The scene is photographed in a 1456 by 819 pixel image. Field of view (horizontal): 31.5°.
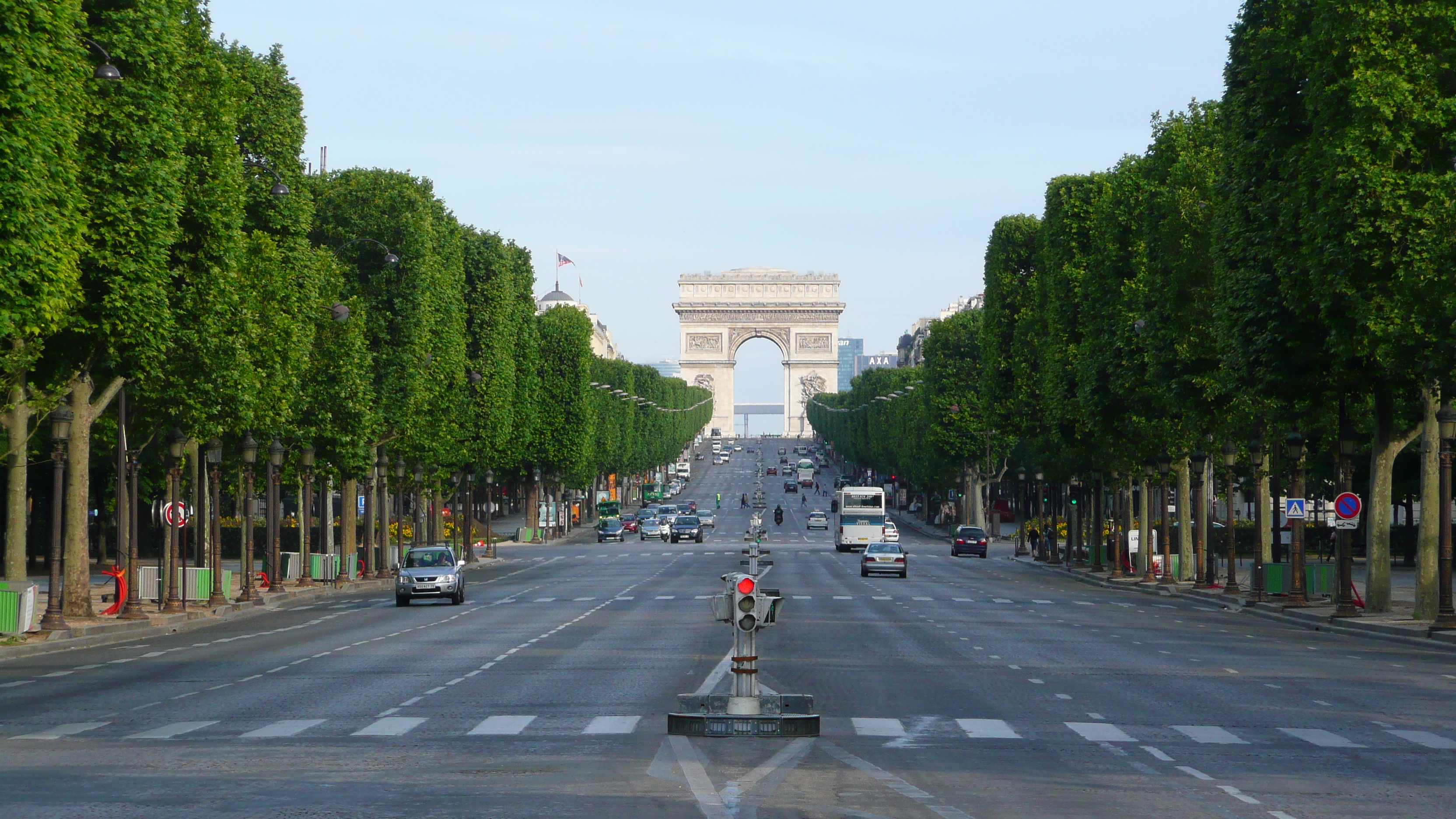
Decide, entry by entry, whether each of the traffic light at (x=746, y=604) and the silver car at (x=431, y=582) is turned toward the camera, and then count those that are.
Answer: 2

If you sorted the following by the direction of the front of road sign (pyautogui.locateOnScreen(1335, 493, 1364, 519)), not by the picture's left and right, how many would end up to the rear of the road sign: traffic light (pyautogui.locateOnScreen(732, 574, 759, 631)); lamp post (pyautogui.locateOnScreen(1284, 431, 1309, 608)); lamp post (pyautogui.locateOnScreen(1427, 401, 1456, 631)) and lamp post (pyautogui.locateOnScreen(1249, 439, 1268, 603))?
2

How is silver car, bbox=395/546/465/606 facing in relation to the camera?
toward the camera

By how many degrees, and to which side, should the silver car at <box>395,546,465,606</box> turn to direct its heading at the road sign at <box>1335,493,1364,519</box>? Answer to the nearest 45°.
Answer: approximately 45° to its left

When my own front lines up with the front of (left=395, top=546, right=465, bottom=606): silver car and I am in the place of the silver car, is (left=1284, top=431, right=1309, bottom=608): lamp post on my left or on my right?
on my left

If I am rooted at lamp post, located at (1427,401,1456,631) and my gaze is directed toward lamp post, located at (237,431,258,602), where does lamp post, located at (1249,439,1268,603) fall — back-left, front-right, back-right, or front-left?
front-right

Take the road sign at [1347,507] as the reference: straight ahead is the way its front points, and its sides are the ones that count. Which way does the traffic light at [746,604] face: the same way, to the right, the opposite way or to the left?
the same way

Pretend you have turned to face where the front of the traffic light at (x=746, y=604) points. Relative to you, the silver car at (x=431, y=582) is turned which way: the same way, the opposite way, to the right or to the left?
the same way

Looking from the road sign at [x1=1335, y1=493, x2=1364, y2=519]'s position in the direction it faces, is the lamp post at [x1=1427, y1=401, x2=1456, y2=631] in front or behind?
in front

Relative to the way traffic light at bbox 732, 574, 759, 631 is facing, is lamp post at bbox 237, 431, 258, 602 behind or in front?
behind

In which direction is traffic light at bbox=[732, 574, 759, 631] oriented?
toward the camera

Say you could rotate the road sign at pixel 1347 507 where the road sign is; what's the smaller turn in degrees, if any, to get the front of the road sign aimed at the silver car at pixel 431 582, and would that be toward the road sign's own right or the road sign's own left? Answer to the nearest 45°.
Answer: approximately 90° to the road sign's own right

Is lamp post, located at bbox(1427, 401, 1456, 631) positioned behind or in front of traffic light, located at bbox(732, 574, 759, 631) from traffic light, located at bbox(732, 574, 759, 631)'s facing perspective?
behind

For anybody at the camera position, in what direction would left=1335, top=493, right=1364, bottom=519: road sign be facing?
facing the viewer
